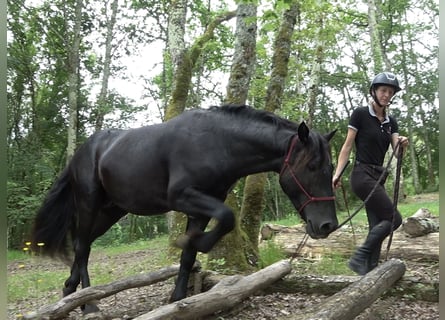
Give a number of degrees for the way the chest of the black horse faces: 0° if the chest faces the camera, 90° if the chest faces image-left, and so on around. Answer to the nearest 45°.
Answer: approximately 270°

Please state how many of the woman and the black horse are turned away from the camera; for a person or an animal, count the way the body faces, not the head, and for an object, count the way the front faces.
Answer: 0

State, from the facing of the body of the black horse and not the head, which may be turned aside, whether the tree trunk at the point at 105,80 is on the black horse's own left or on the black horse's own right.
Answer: on the black horse's own left

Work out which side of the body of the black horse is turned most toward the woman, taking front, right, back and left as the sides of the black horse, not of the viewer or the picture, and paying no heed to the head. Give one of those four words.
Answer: front

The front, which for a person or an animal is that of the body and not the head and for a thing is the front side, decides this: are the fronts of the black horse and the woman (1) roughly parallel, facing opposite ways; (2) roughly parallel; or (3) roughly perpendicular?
roughly perpendicular

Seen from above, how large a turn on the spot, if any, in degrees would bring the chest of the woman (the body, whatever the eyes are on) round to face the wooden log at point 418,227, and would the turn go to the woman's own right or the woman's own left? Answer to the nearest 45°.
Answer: approximately 135° to the woman's own left

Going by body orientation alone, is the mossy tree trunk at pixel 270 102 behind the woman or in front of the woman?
behind
